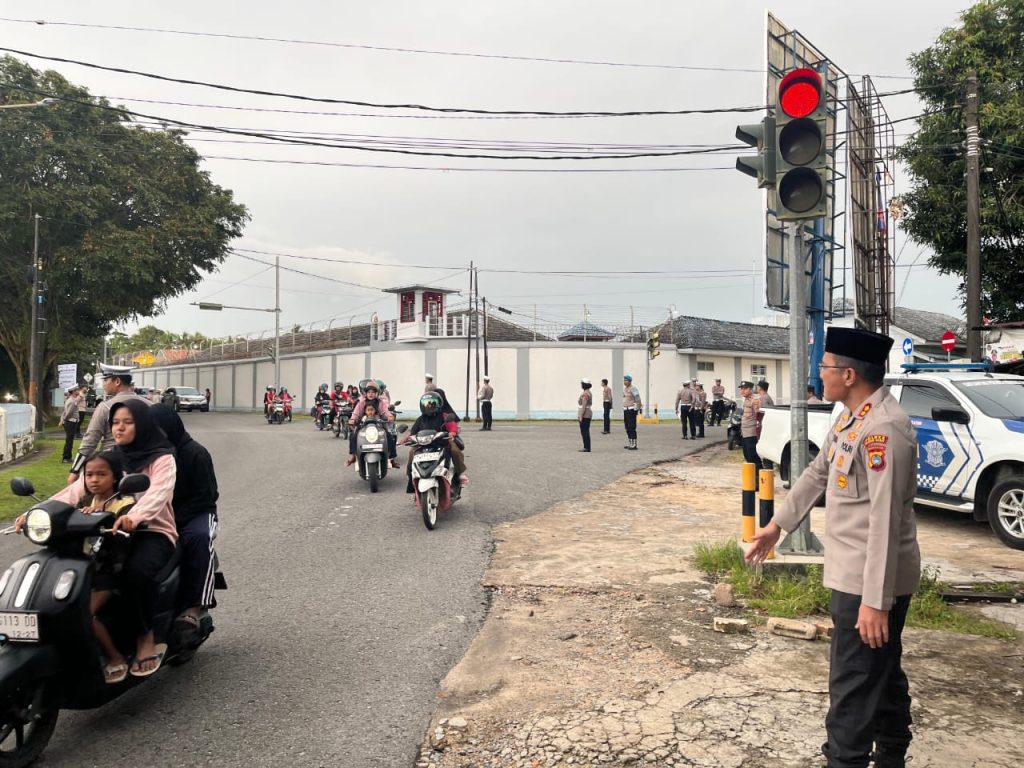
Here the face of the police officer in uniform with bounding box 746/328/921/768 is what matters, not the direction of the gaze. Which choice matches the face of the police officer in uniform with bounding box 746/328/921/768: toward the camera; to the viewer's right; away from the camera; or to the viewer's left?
to the viewer's left

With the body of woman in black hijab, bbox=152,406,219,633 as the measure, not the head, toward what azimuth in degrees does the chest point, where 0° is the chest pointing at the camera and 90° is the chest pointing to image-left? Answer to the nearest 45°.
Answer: approximately 45°

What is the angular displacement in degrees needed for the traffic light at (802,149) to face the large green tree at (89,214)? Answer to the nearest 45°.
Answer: approximately 135° to its right

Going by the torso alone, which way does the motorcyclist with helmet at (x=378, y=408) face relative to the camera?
toward the camera

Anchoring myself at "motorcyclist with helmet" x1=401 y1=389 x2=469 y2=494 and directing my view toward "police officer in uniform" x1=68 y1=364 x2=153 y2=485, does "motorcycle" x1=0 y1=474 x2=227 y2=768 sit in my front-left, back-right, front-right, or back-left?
front-left

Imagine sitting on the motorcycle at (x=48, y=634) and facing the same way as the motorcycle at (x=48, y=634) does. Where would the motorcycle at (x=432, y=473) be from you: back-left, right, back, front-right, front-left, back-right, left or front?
back

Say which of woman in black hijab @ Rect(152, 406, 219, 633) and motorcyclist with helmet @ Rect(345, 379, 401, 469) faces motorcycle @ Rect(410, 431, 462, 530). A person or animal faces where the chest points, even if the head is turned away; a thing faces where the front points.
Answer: the motorcyclist with helmet

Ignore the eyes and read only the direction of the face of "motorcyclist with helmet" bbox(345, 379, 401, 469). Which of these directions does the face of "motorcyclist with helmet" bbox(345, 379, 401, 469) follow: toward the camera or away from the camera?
toward the camera

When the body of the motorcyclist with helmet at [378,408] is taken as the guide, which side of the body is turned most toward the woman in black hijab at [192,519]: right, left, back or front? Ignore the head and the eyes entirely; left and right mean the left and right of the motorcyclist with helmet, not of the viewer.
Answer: front

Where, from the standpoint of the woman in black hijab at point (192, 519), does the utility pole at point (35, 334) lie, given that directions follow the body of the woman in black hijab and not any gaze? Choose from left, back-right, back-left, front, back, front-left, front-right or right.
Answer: back-right

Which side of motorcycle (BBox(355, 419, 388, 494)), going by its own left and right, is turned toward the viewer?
front

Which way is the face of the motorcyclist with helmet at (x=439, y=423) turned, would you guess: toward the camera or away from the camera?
toward the camera

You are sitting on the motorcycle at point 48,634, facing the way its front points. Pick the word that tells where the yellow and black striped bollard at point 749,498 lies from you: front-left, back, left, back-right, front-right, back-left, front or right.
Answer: back-left

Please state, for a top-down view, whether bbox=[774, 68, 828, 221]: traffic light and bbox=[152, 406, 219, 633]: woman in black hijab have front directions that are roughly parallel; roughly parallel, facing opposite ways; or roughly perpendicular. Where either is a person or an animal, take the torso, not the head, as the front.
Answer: roughly parallel

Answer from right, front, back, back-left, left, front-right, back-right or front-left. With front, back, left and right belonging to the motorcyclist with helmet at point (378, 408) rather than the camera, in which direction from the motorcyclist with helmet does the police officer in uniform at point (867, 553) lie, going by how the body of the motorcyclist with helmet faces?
front

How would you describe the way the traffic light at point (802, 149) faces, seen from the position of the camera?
facing the viewer

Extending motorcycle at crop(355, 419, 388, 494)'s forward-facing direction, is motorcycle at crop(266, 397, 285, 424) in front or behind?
behind

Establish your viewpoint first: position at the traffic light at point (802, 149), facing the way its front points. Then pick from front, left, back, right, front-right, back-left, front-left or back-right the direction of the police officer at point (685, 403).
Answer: back
